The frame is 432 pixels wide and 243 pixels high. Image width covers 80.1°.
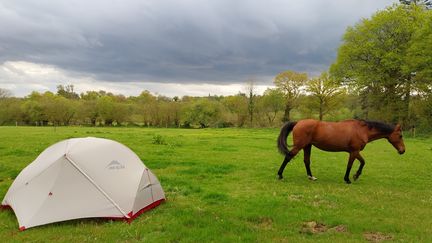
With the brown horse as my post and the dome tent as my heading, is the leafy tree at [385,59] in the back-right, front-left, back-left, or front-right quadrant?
back-right

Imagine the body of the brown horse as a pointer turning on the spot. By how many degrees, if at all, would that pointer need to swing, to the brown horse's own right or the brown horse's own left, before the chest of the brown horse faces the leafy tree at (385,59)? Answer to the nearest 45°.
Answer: approximately 90° to the brown horse's own left

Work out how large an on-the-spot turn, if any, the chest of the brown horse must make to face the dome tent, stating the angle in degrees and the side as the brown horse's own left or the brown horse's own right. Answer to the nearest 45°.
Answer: approximately 135° to the brown horse's own right

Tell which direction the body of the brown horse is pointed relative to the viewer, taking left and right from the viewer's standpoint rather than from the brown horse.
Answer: facing to the right of the viewer
